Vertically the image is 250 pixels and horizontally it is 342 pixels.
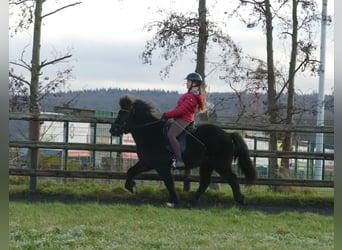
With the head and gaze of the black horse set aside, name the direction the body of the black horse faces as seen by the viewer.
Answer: to the viewer's left

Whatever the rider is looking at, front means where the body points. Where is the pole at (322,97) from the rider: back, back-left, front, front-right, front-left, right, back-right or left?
back-right

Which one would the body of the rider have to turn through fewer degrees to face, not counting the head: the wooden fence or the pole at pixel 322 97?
the wooden fence

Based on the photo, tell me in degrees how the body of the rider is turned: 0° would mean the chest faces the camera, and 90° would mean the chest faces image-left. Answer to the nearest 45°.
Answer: approximately 90°

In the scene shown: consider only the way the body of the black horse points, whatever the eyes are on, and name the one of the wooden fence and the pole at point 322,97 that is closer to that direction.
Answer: the wooden fence

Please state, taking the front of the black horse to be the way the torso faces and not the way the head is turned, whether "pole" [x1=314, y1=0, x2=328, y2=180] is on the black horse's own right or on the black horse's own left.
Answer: on the black horse's own right
